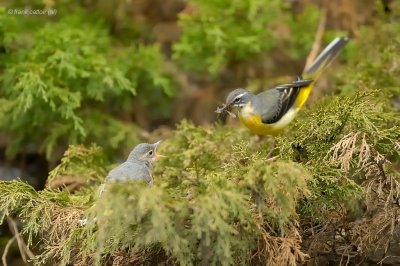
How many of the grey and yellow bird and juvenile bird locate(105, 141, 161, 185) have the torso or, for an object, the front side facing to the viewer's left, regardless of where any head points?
1

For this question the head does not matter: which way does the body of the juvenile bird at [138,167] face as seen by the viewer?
to the viewer's right

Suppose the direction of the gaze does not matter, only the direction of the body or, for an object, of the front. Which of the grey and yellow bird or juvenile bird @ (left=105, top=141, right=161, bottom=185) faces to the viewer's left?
the grey and yellow bird

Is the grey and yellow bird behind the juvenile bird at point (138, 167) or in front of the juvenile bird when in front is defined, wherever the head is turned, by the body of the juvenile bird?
in front

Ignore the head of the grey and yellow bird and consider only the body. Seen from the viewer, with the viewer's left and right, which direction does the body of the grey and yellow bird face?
facing to the left of the viewer

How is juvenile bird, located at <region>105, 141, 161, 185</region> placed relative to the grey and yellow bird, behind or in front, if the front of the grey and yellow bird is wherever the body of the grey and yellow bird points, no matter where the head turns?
in front

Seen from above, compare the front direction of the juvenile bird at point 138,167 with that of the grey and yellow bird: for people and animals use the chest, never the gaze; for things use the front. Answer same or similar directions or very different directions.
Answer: very different directions
